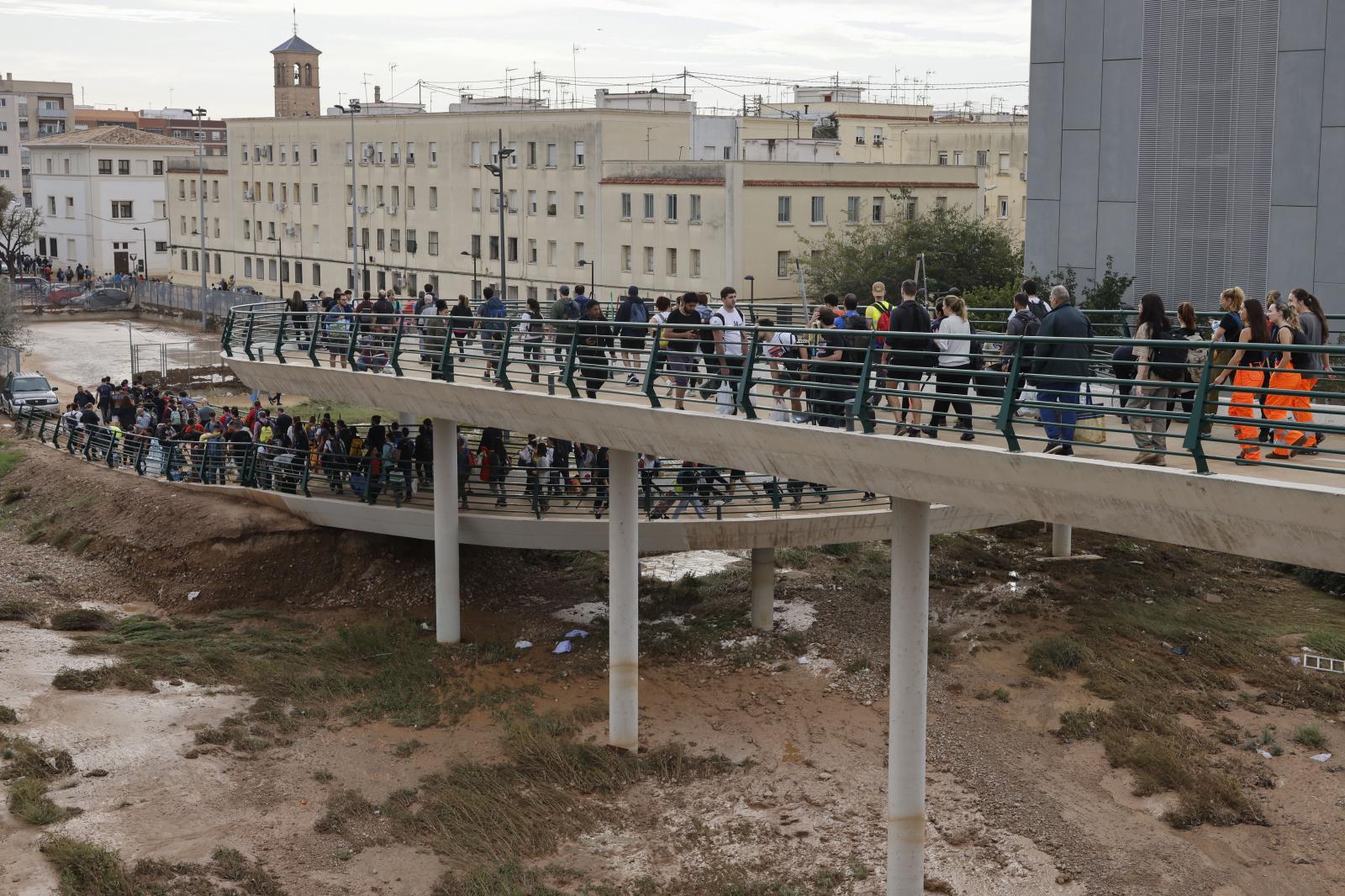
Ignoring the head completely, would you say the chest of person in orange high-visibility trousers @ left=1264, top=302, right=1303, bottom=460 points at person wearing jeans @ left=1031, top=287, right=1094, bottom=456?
yes

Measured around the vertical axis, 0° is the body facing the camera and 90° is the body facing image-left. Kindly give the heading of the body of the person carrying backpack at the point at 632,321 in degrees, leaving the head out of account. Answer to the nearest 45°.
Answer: approximately 135°

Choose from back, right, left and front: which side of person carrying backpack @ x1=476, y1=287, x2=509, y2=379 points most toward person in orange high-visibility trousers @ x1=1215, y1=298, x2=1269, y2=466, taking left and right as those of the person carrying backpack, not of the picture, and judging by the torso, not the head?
back

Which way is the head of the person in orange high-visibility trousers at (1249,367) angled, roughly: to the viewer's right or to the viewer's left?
to the viewer's left

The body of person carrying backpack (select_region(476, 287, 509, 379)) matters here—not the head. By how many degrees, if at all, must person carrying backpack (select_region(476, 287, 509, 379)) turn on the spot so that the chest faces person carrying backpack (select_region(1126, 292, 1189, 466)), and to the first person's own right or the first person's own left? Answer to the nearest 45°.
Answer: approximately 180°

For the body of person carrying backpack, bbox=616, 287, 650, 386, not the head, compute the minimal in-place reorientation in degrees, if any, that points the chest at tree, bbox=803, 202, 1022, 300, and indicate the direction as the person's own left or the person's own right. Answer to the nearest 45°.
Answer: approximately 45° to the person's own right

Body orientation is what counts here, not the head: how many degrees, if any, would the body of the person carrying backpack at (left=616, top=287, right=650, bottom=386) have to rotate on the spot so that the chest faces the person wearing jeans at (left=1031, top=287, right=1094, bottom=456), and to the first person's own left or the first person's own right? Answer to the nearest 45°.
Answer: approximately 180°

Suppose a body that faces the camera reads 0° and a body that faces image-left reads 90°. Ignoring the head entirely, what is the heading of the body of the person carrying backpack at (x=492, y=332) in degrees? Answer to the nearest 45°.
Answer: approximately 135°

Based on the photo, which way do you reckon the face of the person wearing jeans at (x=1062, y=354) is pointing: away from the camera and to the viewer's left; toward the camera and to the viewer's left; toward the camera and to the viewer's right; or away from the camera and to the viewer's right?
away from the camera and to the viewer's left

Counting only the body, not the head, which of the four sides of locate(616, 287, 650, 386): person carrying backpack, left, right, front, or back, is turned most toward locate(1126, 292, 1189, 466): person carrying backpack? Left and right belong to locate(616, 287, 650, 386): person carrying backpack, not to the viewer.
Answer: back

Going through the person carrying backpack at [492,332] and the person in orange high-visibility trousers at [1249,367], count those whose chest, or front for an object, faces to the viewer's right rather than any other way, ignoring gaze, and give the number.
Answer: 0

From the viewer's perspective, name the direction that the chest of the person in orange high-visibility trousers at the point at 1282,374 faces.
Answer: to the viewer's left

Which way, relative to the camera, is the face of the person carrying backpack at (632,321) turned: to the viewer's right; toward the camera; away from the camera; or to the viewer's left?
away from the camera

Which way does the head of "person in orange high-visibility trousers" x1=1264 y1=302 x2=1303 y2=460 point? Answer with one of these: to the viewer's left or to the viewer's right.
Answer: to the viewer's left
